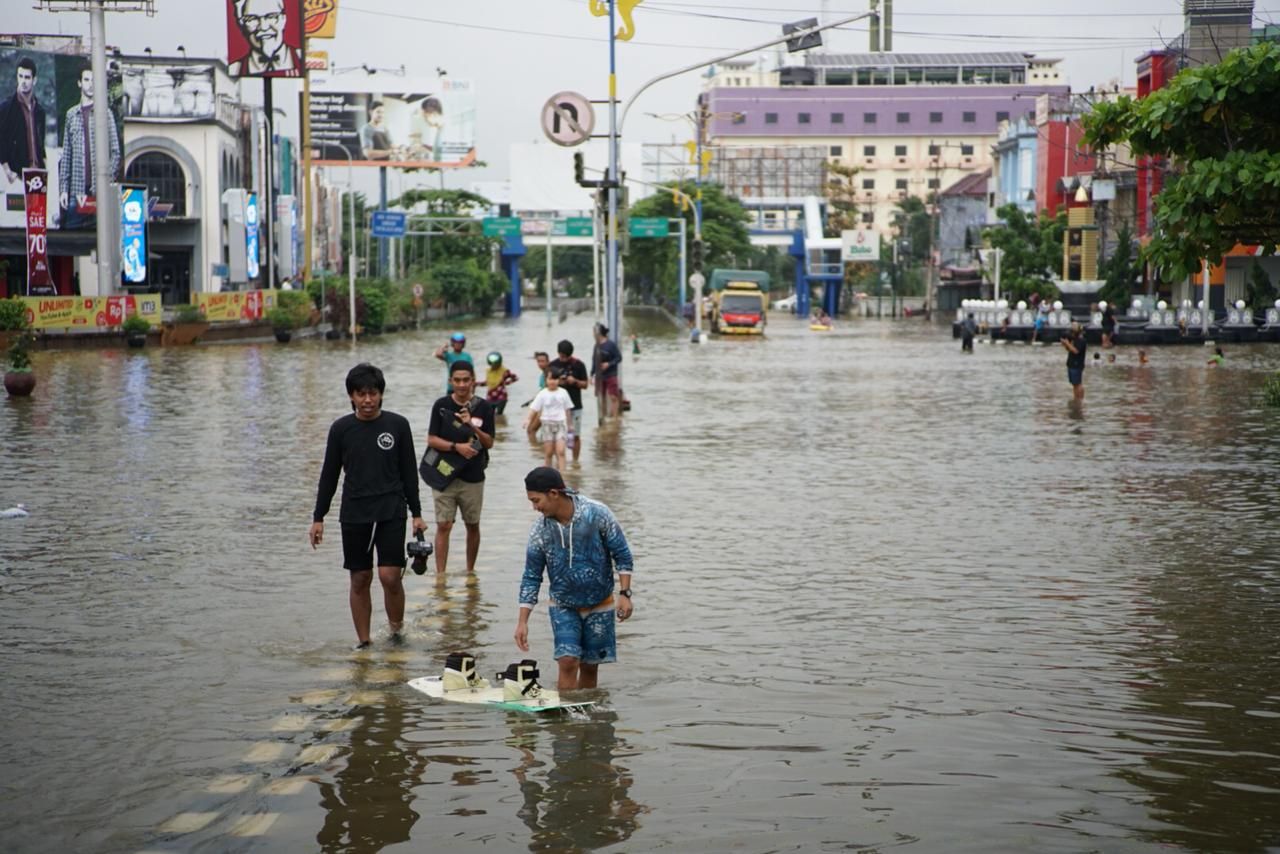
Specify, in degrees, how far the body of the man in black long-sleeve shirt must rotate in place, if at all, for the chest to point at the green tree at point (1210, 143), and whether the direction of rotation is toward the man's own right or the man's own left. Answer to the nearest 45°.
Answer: approximately 135° to the man's own left

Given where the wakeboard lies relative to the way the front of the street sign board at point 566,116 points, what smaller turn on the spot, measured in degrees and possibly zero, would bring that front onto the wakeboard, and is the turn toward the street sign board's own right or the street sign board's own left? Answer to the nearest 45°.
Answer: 0° — it already faces it

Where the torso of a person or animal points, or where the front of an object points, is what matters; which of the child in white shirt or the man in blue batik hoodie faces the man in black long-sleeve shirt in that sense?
the child in white shirt

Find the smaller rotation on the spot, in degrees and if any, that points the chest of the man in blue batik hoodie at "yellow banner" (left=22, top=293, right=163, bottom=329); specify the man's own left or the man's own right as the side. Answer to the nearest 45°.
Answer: approximately 135° to the man's own right

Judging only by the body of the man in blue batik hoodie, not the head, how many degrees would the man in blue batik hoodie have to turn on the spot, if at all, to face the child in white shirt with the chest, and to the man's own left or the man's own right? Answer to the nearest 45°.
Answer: approximately 135° to the man's own right

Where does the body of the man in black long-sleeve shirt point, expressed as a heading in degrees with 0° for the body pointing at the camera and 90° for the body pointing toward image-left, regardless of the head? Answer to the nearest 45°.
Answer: approximately 0°

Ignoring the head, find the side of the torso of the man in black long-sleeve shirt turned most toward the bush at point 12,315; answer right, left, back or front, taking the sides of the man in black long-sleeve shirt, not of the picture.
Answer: back

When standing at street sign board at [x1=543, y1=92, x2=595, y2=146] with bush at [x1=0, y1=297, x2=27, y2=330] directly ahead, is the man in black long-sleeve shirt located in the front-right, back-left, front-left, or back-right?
back-left

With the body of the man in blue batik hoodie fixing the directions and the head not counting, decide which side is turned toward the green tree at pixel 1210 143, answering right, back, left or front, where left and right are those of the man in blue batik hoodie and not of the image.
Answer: back

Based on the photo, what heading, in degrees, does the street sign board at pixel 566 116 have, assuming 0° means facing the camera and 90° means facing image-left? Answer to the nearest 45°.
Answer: approximately 0°
